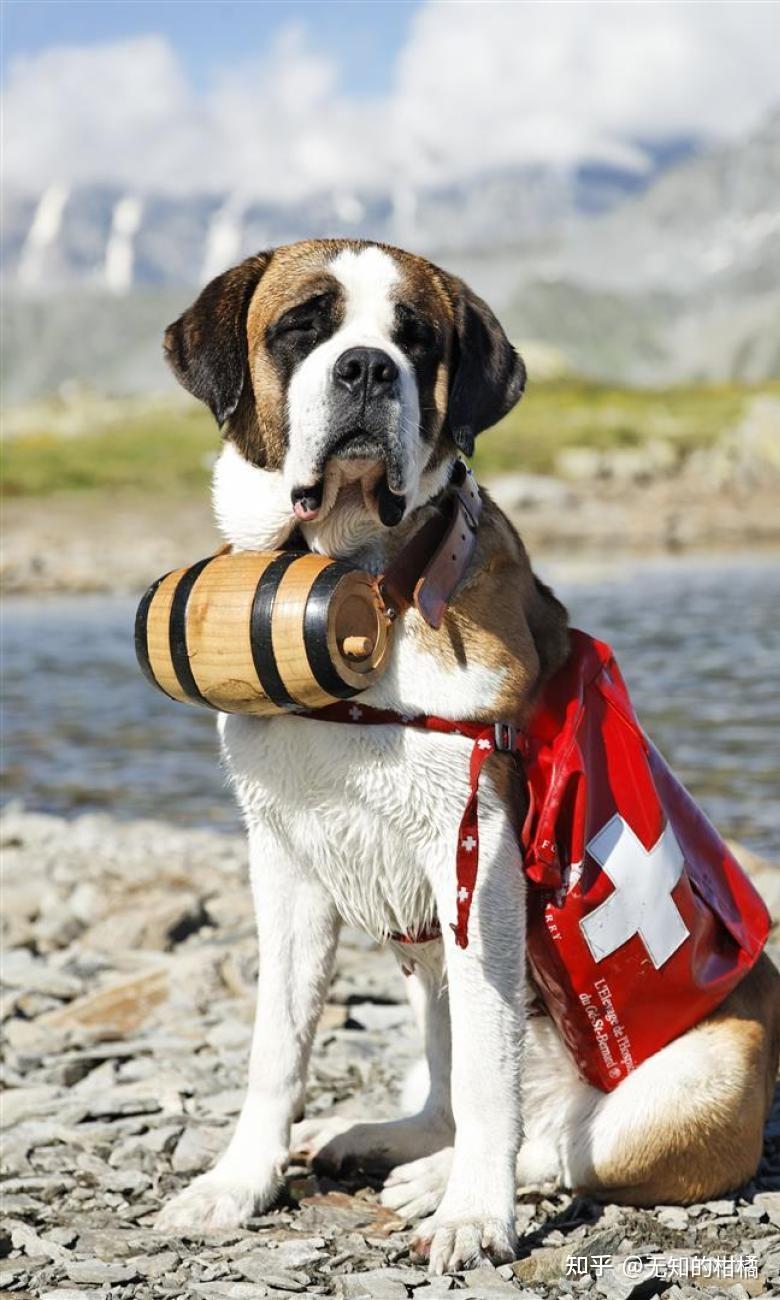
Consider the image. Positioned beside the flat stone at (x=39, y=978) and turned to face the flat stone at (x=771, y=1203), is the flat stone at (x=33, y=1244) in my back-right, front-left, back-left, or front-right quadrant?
front-right

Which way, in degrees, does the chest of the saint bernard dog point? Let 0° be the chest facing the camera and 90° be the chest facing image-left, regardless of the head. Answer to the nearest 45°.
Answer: approximately 45°
